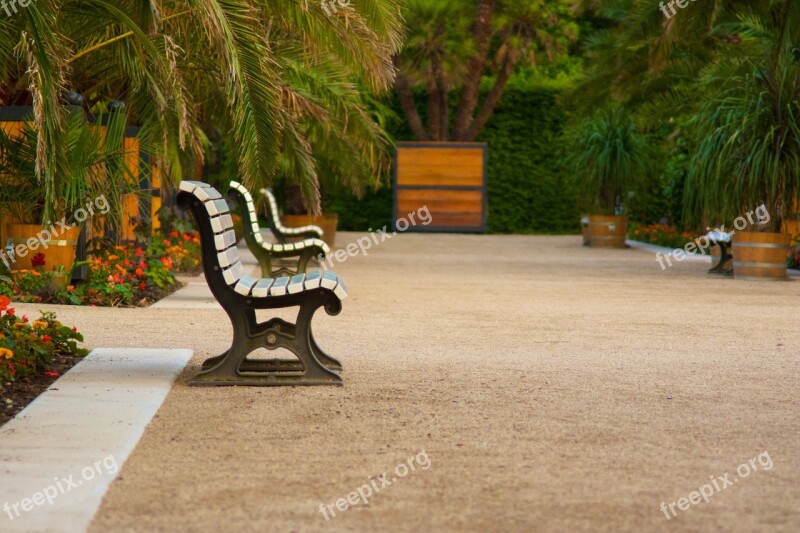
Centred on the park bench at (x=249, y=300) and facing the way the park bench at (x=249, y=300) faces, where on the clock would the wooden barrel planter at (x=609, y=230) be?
The wooden barrel planter is roughly at 10 o'clock from the park bench.

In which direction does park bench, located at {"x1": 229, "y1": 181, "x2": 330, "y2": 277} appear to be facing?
to the viewer's right

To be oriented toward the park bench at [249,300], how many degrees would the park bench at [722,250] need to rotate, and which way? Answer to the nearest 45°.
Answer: approximately 90° to its left

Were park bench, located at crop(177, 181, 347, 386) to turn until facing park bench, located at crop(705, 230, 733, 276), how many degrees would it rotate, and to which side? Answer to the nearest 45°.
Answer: approximately 45° to its left

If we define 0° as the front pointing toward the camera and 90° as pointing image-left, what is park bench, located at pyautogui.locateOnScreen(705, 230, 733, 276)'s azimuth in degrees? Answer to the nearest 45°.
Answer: approximately 90°

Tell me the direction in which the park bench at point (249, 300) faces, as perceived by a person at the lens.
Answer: facing to the right of the viewer

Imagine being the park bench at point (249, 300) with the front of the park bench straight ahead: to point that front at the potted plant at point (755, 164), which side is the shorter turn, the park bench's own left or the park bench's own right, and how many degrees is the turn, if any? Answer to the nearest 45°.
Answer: approximately 45° to the park bench's own left

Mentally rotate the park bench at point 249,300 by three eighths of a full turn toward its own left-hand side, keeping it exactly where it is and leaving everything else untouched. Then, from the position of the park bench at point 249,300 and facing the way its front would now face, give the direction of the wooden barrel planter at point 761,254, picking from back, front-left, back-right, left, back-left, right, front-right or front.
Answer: right

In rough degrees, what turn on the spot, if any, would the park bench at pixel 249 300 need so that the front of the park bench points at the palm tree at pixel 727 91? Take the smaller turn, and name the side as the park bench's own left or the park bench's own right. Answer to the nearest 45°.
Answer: approximately 45° to the park bench's own left

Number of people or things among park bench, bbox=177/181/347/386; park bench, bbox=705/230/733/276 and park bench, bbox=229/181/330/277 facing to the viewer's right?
2
